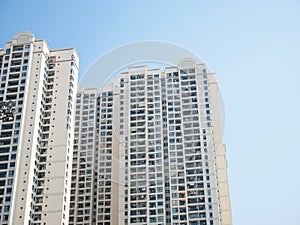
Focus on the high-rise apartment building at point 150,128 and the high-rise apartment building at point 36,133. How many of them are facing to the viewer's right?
0

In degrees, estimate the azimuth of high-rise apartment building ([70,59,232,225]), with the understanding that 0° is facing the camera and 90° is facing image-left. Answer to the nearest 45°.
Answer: approximately 0°

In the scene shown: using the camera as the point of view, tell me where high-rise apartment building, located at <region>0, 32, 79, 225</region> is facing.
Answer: facing the viewer and to the left of the viewer
